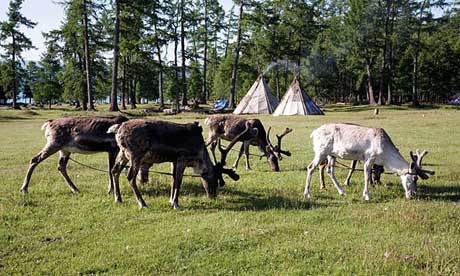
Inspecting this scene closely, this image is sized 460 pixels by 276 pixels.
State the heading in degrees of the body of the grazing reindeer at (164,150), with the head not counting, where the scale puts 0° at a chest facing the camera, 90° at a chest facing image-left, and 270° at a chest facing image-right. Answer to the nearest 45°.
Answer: approximately 270°

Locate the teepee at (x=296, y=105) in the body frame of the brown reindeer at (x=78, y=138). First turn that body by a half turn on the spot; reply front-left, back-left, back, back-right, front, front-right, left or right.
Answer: back-right

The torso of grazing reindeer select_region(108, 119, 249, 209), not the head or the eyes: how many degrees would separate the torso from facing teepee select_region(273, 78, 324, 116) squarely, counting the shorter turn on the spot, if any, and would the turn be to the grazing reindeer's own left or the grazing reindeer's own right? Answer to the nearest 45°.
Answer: approximately 90° to the grazing reindeer's own left

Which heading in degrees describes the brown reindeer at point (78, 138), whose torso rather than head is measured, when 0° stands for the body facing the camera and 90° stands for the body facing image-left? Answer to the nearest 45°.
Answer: approximately 270°

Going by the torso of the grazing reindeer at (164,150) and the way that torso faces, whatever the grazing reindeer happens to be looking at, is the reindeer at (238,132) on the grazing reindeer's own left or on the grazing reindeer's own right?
on the grazing reindeer's own left

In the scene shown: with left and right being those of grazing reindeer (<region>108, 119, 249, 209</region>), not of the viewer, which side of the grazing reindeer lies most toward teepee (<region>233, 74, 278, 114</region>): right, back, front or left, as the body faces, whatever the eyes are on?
left

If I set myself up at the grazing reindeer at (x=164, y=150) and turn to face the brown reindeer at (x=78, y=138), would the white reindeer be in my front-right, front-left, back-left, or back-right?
back-right

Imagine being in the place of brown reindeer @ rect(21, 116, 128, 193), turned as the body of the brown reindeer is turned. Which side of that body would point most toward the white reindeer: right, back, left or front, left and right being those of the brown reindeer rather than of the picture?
front

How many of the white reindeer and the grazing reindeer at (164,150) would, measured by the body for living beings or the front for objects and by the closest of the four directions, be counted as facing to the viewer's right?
2

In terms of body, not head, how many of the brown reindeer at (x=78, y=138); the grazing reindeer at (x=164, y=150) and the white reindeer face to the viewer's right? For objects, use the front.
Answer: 3

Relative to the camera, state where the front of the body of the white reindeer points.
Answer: to the viewer's right

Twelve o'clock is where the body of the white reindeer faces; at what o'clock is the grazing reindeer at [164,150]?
The grazing reindeer is roughly at 5 o'clock from the white reindeer.

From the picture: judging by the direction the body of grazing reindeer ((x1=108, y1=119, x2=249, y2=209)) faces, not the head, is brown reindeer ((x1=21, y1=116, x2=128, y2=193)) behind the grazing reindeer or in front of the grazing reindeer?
behind

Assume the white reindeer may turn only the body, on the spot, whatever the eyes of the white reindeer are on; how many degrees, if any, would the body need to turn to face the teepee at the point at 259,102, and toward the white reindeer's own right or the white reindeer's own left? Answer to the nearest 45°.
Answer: approximately 90° to the white reindeer's own left

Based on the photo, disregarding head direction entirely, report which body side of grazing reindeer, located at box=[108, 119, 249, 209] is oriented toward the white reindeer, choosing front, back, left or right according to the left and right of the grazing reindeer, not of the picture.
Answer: front

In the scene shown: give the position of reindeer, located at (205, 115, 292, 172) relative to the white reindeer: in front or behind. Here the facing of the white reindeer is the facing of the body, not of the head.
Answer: behind

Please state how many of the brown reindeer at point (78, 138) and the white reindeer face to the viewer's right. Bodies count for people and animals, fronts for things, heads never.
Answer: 2
